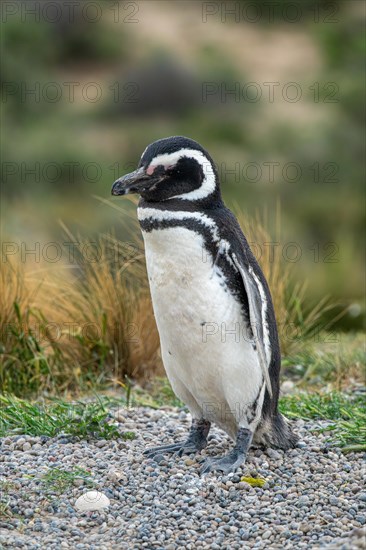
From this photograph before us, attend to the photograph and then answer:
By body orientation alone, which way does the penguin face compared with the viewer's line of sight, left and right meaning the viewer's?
facing the viewer and to the left of the viewer
